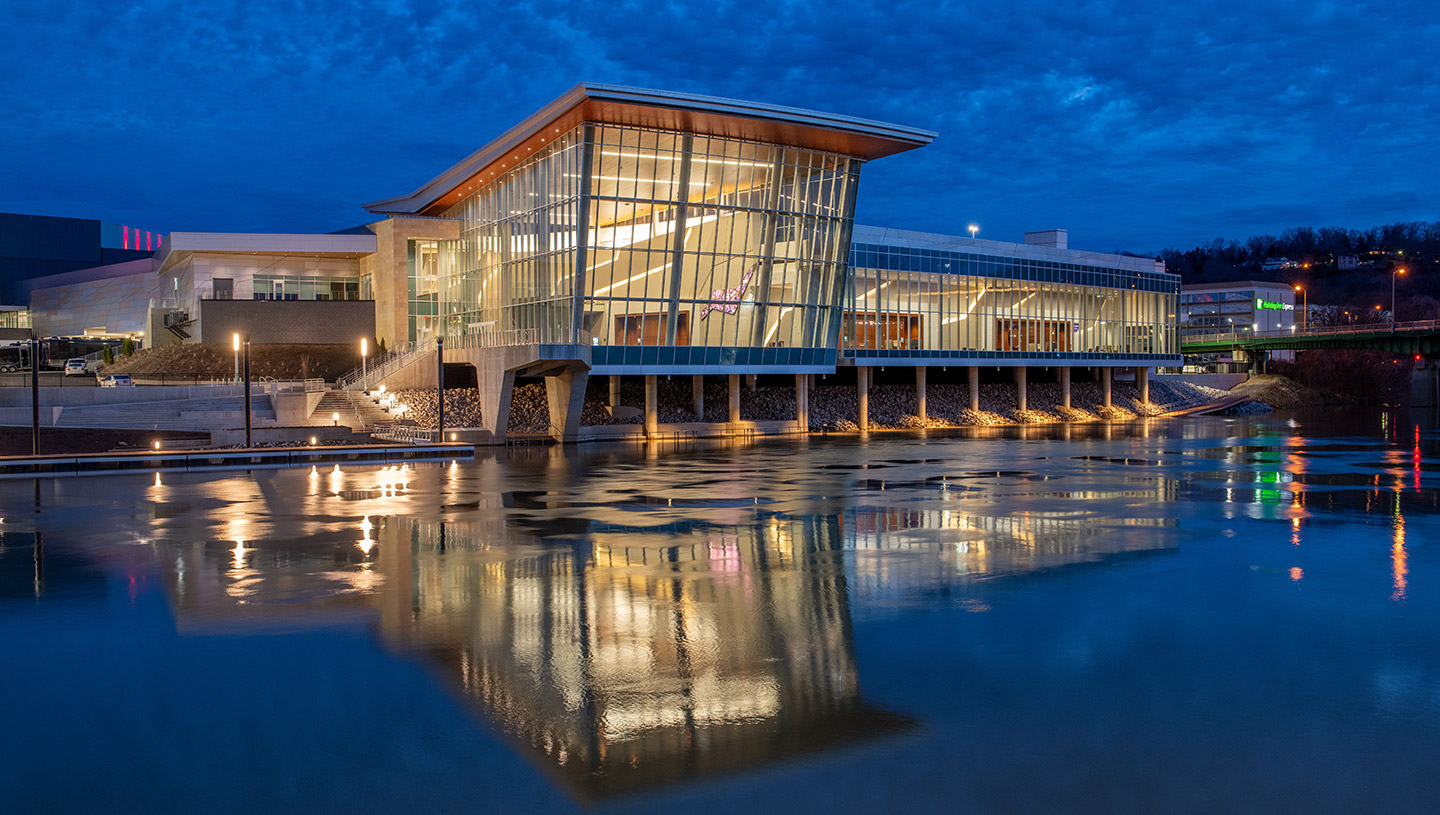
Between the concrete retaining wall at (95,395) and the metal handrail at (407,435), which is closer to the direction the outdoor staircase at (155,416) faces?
the metal handrail

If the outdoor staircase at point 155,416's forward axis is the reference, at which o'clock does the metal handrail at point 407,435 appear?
The metal handrail is roughly at 10 o'clock from the outdoor staircase.

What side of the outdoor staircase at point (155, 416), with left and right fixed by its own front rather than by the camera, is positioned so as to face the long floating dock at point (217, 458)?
front

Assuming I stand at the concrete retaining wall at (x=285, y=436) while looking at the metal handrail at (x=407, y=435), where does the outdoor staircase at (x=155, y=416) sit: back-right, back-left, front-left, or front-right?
back-left

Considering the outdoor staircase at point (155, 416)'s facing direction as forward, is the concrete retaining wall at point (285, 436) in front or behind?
in front

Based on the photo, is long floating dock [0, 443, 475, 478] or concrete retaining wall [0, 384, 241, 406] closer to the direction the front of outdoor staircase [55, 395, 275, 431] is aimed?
the long floating dock

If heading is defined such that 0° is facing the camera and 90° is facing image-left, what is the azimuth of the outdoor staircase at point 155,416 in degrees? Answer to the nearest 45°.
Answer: approximately 0°
